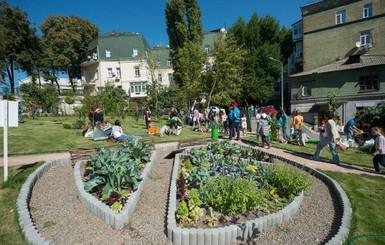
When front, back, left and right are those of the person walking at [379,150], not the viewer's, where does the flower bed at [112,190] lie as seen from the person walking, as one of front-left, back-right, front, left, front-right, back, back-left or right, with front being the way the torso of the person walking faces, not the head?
front-left

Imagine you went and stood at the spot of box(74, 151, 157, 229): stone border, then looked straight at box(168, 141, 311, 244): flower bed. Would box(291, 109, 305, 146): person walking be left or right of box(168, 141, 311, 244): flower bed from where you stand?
left

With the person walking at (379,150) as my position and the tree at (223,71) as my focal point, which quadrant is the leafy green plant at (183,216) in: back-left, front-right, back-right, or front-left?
back-left

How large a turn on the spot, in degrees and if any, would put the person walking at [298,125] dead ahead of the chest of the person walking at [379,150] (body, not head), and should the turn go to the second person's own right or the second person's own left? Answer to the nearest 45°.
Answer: approximately 45° to the second person's own right

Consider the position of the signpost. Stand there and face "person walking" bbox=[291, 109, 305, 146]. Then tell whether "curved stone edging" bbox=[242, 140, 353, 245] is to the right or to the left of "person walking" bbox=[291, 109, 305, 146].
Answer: right

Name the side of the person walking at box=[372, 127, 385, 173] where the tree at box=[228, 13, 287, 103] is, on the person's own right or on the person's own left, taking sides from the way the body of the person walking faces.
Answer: on the person's own right

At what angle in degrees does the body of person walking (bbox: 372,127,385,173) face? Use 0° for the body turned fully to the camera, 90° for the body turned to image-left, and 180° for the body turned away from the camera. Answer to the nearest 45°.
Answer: approximately 90°
